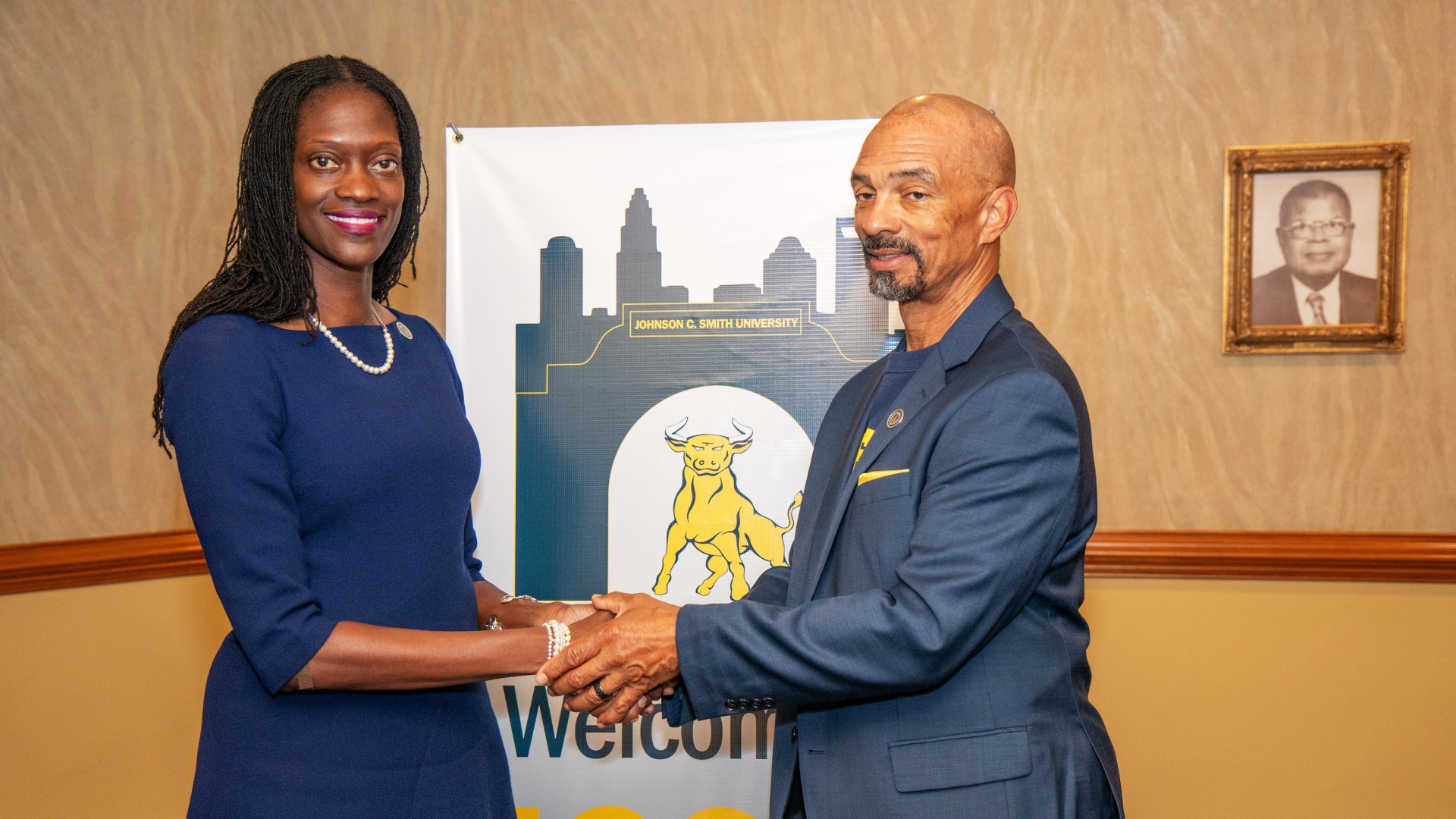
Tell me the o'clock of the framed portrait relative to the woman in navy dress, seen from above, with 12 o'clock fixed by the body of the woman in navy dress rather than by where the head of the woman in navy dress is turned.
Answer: The framed portrait is roughly at 10 o'clock from the woman in navy dress.

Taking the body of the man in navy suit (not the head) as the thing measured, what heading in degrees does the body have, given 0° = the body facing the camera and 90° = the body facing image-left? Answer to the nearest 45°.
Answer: approximately 45°

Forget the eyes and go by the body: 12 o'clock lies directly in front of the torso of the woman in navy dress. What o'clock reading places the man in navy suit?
The man in navy suit is roughly at 11 o'clock from the woman in navy dress.

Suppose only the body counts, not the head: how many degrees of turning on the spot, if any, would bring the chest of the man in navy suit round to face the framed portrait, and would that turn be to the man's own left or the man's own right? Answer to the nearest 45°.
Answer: approximately 180°

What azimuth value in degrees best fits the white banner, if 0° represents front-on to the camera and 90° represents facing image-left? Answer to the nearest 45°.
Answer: approximately 0°

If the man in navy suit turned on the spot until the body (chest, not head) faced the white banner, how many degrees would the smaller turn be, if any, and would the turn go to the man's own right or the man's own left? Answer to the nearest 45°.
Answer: approximately 90° to the man's own right

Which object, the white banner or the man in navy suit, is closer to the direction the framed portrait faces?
the man in navy suit

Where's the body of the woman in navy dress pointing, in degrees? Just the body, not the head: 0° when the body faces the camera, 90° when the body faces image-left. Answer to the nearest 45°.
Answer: approximately 315°

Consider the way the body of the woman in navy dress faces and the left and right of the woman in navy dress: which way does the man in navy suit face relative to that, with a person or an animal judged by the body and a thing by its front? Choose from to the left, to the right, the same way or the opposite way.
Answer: to the right

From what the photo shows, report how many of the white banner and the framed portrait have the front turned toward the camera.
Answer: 2
